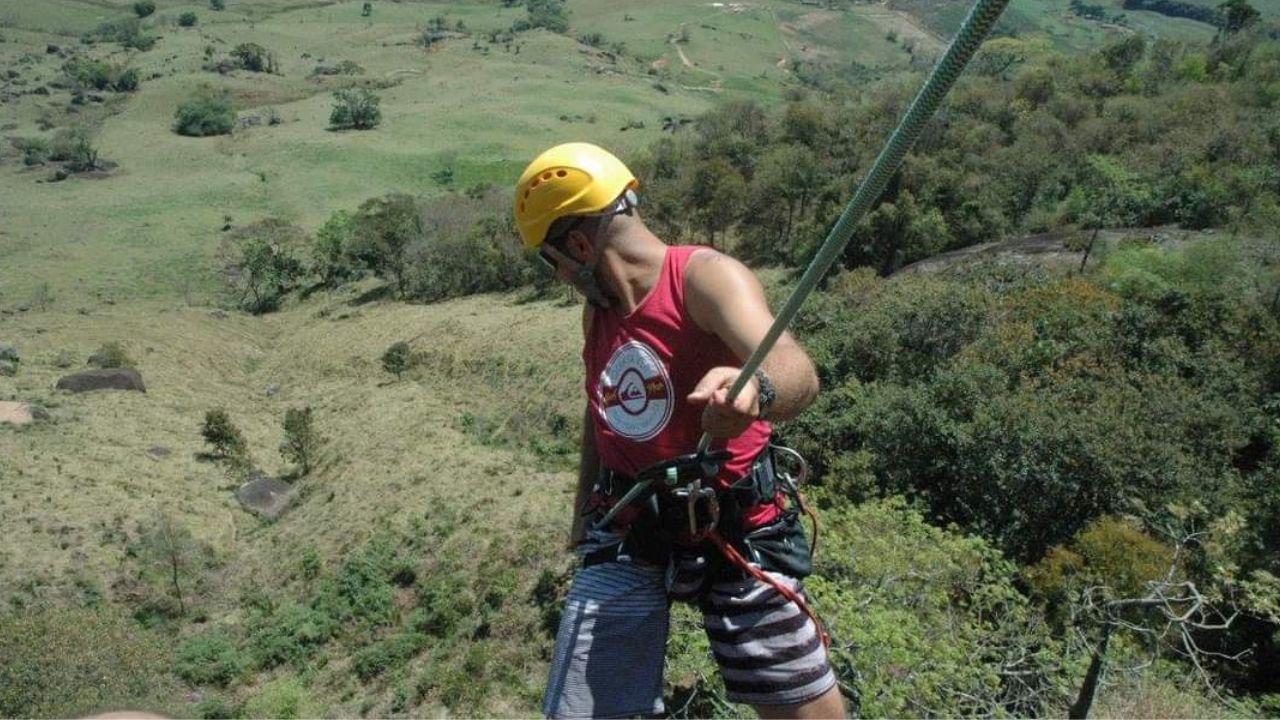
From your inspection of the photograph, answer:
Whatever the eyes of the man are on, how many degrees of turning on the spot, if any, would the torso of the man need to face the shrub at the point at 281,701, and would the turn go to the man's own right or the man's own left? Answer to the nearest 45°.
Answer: approximately 90° to the man's own right

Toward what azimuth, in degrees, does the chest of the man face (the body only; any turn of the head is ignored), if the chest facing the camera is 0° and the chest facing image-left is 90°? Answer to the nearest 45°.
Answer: approximately 45°

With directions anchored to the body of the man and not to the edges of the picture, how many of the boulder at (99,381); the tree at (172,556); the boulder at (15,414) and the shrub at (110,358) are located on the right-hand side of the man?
4

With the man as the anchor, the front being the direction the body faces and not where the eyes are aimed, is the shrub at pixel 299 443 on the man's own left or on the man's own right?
on the man's own right

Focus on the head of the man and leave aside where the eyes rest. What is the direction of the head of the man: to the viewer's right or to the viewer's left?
to the viewer's left

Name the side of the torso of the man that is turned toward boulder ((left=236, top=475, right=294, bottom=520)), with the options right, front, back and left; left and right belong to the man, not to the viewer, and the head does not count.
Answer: right

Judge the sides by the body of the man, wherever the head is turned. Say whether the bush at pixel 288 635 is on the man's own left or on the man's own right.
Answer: on the man's own right

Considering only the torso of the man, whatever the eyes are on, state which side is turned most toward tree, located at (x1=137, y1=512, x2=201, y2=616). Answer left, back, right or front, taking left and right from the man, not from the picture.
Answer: right

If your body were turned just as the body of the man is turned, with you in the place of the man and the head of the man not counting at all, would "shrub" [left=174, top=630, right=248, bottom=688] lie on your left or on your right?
on your right

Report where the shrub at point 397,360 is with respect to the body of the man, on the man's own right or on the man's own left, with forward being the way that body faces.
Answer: on the man's own right
